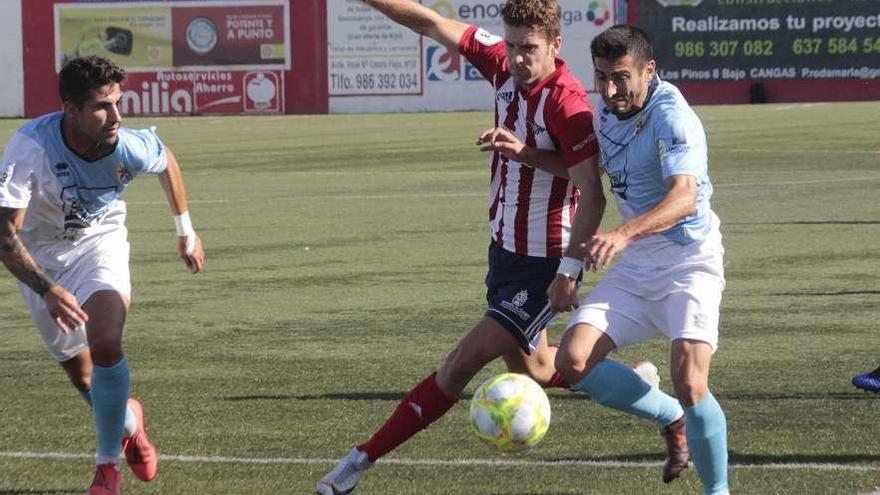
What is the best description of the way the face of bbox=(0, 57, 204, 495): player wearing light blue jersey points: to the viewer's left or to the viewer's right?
to the viewer's right

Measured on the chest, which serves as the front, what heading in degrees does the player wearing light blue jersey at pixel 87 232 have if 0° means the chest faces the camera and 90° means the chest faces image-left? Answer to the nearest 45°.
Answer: approximately 315°

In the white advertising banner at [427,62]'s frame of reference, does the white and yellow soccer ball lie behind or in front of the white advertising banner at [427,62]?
in front

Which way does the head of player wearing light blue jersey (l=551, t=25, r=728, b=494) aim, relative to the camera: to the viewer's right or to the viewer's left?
to the viewer's left

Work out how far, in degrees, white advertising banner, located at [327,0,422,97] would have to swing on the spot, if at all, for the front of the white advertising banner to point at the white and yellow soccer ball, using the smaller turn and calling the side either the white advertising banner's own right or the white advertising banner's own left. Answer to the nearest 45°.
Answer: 0° — it already faces it

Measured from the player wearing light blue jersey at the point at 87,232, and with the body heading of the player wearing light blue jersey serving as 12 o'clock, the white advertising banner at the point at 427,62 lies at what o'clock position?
The white advertising banner is roughly at 8 o'clock from the player wearing light blue jersey.

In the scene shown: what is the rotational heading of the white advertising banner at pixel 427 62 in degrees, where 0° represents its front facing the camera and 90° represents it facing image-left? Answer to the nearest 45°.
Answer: approximately 0°

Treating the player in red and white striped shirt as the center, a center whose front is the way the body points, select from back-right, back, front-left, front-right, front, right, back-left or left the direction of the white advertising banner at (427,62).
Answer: back-right
